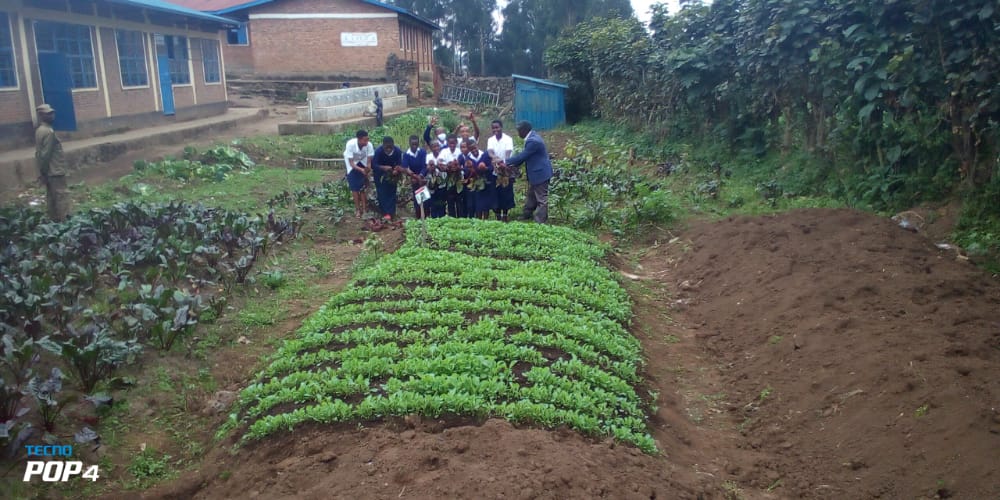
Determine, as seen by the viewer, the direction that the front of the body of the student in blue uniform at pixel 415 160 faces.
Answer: toward the camera

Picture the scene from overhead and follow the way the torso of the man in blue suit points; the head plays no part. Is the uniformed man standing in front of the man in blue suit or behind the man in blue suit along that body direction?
in front

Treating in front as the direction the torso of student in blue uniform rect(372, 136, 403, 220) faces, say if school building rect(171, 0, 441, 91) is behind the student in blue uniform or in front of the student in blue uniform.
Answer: behind

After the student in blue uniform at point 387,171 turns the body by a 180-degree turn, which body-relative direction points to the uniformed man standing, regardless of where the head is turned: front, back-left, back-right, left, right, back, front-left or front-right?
left

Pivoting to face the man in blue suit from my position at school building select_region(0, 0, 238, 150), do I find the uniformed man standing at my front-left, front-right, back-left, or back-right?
front-right

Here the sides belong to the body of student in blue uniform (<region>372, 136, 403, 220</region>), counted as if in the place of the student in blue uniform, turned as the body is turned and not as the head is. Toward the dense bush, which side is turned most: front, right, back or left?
left

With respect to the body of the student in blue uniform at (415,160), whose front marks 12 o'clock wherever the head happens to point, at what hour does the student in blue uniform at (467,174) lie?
the student in blue uniform at (467,174) is roughly at 10 o'clock from the student in blue uniform at (415,160).

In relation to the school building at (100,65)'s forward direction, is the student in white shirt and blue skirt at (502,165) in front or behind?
in front

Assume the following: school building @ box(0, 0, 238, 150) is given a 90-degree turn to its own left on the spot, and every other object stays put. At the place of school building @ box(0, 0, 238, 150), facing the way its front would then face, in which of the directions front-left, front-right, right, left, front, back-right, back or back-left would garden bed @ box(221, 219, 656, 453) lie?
back-right

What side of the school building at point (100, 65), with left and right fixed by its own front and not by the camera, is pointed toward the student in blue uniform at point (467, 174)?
front

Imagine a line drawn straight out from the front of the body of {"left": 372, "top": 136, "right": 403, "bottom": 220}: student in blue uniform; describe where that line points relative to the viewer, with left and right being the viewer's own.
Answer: facing the viewer

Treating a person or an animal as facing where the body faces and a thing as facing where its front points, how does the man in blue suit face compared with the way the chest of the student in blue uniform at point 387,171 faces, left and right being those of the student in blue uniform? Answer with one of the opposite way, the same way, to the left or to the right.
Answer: to the right

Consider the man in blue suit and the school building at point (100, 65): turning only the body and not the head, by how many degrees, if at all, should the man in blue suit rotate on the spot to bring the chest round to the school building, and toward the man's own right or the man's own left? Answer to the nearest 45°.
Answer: approximately 45° to the man's own right

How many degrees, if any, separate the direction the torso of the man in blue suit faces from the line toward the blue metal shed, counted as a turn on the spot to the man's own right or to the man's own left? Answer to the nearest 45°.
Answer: approximately 90° to the man's own right

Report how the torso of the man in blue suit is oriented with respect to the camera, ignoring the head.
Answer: to the viewer's left

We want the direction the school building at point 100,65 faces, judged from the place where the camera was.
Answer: facing the viewer and to the right of the viewer
